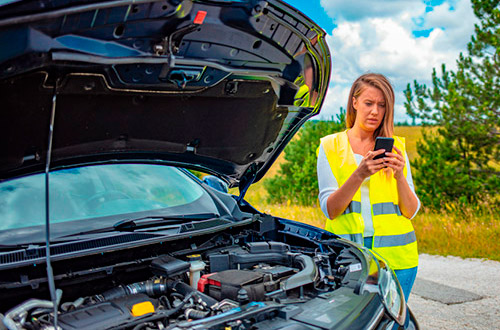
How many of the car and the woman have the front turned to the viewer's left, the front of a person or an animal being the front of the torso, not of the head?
0

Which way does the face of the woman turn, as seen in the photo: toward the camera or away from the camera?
toward the camera

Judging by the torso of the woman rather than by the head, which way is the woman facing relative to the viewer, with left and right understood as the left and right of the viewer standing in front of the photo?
facing the viewer

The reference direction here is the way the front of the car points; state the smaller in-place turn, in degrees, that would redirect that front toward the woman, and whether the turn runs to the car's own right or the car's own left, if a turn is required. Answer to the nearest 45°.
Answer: approximately 45° to the car's own left

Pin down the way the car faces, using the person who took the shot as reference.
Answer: facing the viewer and to the right of the viewer

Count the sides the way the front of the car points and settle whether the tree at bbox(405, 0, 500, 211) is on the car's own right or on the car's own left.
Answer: on the car's own left

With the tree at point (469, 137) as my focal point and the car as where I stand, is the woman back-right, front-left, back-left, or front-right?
front-right

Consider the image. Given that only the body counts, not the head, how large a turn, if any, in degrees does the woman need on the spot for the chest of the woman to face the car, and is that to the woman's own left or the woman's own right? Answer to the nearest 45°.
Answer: approximately 45° to the woman's own right

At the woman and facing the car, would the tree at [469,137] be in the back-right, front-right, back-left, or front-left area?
back-right

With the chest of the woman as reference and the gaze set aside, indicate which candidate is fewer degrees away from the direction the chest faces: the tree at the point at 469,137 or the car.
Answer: the car

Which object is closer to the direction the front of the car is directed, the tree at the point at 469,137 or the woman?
the woman
